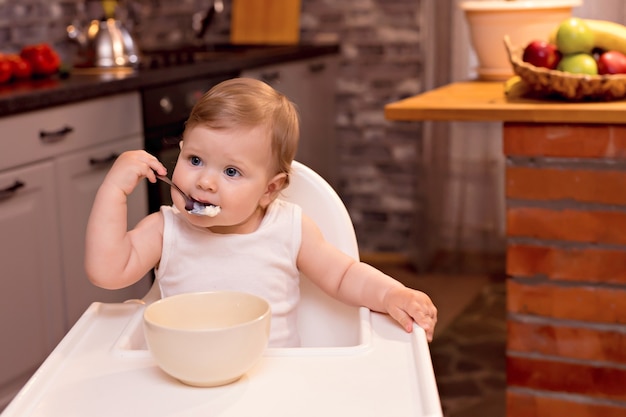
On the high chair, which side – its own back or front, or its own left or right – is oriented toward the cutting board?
back

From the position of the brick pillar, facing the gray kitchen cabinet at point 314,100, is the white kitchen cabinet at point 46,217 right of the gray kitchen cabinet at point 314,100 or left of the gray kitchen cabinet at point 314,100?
left

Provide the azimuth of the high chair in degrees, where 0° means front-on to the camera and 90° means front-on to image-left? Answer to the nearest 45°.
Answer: approximately 0°

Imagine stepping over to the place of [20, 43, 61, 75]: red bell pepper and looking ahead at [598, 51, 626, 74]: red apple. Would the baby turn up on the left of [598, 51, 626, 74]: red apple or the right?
right

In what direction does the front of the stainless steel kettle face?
to the viewer's left

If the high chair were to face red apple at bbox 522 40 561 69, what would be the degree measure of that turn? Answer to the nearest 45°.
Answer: approximately 135° to its left

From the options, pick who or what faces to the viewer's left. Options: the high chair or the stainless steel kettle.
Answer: the stainless steel kettle

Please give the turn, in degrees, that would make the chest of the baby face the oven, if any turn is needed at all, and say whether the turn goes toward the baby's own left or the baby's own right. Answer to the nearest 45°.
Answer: approximately 180°

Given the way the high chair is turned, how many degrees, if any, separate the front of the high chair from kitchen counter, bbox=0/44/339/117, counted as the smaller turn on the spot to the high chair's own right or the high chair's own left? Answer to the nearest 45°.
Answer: approximately 180°

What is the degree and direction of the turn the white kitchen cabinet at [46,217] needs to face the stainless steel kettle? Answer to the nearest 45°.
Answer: approximately 135° to its left

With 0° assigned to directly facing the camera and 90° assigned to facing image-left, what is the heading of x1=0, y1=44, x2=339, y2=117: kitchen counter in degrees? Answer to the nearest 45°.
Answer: approximately 315°
